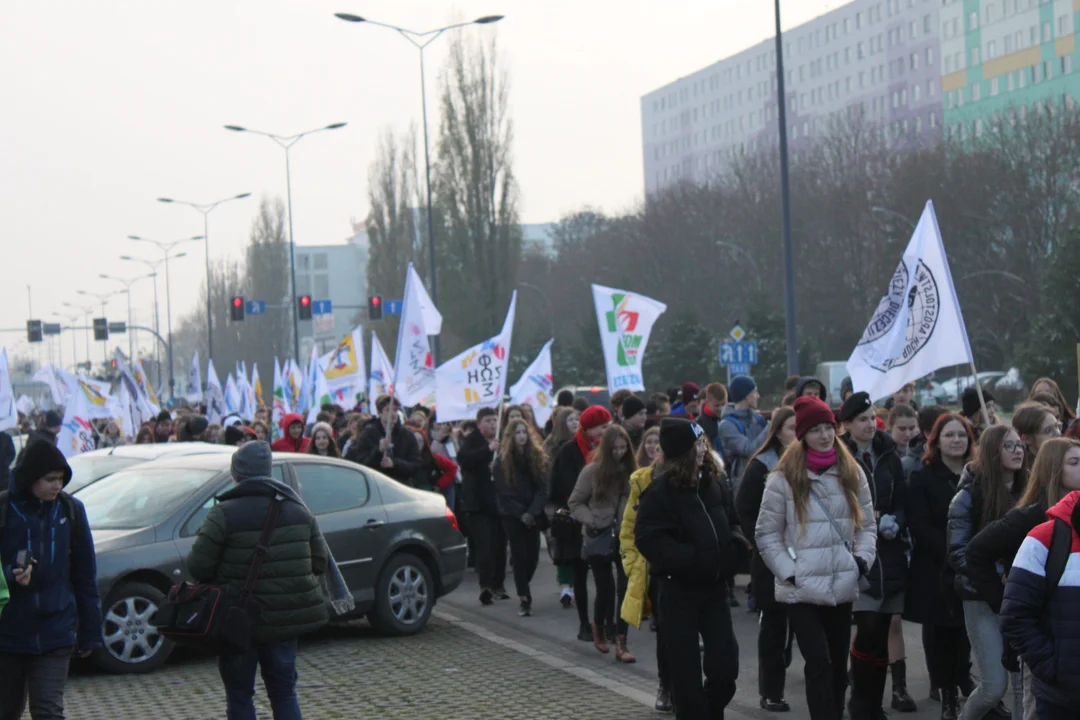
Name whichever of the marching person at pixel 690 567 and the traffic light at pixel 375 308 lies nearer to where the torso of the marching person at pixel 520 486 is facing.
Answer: the marching person

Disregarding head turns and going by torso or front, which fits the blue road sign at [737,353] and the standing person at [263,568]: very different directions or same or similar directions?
very different directions

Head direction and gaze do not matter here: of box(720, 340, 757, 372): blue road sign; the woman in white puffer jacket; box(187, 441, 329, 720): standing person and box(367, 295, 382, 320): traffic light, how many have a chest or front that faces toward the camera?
3

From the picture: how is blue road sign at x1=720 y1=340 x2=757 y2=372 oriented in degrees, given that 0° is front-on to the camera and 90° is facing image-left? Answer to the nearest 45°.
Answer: approximately 0°

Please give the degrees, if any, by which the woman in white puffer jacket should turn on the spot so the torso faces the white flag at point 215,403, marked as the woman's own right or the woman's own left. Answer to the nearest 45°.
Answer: approximately 135° to the woman's own right

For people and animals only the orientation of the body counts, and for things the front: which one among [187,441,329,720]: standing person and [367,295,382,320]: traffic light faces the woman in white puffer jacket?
the traffic light

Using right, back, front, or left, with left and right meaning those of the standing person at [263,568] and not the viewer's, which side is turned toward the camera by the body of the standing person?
back

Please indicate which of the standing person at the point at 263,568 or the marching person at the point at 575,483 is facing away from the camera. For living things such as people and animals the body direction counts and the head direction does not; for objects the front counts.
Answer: the standing person at the point at 263,568

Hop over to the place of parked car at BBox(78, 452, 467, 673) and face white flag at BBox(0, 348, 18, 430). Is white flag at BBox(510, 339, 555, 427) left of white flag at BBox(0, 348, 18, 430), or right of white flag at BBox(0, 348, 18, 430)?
right

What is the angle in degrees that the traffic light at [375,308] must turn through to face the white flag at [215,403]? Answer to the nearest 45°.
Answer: approximately 45° to its right
